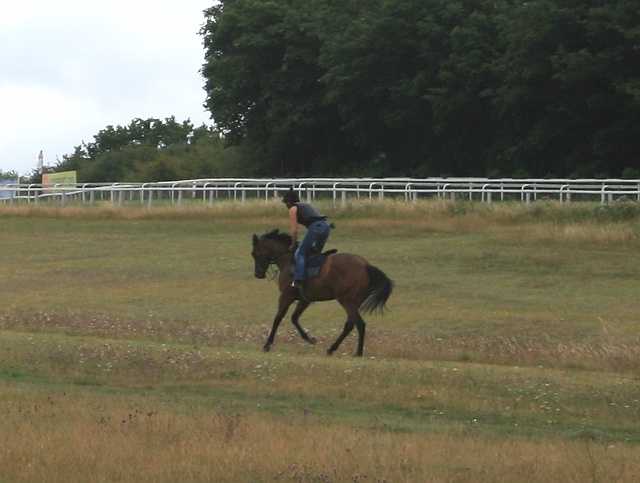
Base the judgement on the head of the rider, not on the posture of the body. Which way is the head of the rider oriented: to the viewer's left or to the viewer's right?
to the viewer's left

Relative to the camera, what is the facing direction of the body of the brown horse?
to the viewer's left
